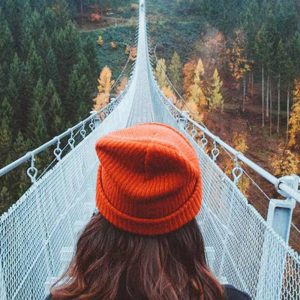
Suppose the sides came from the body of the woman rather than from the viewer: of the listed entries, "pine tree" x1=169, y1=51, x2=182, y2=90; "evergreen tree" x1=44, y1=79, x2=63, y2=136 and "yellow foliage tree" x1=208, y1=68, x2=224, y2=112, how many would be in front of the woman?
3

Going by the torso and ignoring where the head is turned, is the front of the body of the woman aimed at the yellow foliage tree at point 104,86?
yes

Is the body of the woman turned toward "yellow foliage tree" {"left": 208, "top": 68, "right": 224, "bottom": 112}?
yes

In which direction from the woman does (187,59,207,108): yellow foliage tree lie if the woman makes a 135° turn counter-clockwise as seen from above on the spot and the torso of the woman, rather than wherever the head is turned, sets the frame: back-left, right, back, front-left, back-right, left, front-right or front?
back-right

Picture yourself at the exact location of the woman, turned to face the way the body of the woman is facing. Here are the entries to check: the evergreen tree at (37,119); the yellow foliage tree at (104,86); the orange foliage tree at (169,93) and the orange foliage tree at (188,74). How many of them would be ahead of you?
4

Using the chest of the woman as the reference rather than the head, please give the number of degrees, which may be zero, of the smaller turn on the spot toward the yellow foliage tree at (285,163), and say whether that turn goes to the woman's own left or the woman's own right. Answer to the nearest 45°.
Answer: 0° — they already face it

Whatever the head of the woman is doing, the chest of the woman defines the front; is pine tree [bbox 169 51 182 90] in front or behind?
in front

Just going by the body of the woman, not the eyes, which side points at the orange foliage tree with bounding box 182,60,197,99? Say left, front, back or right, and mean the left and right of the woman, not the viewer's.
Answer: front

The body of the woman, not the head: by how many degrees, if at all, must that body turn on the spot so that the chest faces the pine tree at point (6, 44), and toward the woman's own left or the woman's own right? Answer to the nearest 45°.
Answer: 0° — they already face it

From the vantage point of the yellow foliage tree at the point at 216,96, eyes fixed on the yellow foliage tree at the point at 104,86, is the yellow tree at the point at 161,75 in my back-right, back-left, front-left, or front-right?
front-right

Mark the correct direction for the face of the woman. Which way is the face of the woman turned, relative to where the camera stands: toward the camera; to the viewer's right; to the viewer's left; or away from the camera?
away from the camera

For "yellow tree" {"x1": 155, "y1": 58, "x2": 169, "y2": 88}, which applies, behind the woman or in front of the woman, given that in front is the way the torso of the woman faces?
in front

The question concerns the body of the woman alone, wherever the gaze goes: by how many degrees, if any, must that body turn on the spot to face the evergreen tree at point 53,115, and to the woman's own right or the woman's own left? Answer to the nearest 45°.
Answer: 0° — they already face it

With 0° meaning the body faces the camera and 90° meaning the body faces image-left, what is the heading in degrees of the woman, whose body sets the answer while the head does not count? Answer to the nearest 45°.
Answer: approximately 180°
